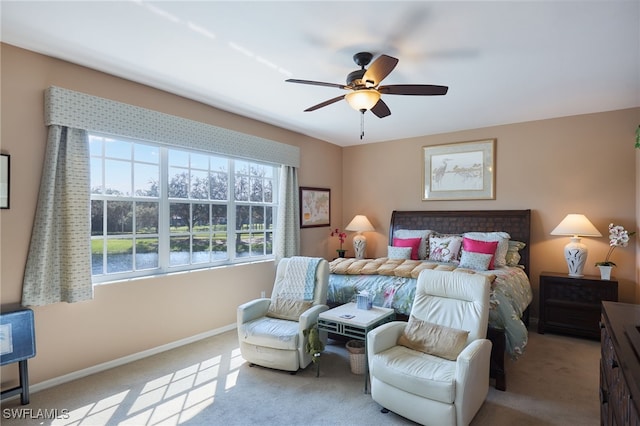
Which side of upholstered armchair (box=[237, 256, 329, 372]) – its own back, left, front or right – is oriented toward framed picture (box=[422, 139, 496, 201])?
back

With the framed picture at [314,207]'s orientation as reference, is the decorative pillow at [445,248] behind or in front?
in front

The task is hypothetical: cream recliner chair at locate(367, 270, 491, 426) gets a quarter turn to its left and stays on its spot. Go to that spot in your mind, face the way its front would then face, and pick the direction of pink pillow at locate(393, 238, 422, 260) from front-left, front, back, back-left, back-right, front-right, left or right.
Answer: back-left

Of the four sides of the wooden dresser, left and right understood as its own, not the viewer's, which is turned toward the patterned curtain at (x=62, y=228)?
front

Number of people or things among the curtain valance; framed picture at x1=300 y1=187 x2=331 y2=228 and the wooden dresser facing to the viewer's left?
1

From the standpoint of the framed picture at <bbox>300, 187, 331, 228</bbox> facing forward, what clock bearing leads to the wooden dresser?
The wooden dresser is roughly at 1 o'clock from the framed picture.

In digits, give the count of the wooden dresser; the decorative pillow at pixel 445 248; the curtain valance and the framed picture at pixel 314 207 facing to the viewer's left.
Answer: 1

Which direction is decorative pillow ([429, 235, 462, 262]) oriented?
toward the camera

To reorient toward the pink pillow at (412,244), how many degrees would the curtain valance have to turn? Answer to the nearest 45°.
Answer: approximately 45° to its left

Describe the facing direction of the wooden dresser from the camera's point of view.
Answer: facing to the left of the viewer

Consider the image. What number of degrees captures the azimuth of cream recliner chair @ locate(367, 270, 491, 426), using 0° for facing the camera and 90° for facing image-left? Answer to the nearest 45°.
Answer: approximately 45°

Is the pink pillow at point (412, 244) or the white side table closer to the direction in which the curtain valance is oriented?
the white side table

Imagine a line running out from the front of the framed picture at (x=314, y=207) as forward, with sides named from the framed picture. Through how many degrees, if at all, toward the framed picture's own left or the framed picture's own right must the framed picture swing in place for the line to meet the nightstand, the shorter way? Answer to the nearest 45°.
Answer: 0° — it already faces it

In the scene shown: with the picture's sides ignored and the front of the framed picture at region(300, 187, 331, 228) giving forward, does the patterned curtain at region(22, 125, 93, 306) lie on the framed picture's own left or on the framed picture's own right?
on the framed picture's own right

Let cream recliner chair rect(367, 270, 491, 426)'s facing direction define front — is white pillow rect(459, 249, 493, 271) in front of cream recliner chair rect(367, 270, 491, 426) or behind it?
behind

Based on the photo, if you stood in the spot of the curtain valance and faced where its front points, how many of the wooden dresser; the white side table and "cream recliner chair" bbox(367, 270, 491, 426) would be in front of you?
3

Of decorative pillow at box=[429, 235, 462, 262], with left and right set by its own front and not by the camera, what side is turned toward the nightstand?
left

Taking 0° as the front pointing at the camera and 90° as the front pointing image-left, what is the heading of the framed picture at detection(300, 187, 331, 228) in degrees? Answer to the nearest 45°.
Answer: approximately 315°

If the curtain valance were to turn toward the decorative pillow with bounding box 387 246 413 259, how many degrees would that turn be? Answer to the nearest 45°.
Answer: approximately 45° to its left
